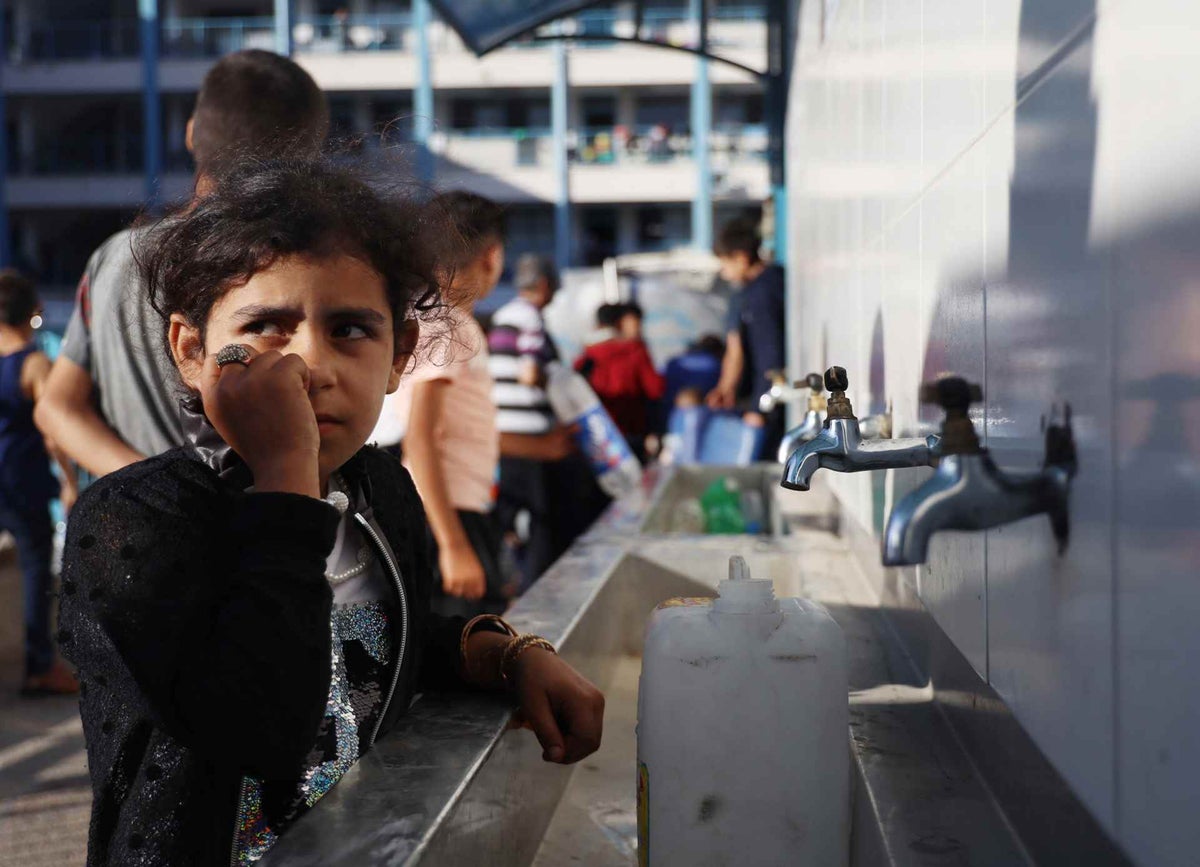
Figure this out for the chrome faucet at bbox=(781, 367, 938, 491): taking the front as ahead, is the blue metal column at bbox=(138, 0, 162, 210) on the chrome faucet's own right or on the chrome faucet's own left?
on the chrome faucet's own right

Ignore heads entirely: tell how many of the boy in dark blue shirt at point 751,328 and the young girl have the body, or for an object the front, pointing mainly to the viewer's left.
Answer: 1

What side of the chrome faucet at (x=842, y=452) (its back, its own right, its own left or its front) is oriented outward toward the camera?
left

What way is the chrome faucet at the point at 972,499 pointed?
to the viewer's left

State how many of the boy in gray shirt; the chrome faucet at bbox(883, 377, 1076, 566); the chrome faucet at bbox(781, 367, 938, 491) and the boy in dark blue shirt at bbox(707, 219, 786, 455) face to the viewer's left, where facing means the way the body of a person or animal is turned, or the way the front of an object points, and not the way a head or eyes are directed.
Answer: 3

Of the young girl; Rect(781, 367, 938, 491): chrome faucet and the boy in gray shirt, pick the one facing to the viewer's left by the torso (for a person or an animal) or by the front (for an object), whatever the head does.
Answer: the chrome faucet

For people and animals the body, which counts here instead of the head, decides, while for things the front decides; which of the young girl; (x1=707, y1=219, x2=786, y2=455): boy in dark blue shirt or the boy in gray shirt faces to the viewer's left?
the boy in dark blue shirt

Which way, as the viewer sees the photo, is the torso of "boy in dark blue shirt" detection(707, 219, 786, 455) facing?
to the viewer's left

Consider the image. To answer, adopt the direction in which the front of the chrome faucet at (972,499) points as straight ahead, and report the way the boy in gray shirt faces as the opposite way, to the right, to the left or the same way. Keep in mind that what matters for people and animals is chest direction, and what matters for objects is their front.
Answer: to the right

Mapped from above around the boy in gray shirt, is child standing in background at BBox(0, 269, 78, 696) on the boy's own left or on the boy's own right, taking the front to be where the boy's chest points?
on the boy's own left

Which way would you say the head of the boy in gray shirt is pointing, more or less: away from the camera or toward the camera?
away from the camera
